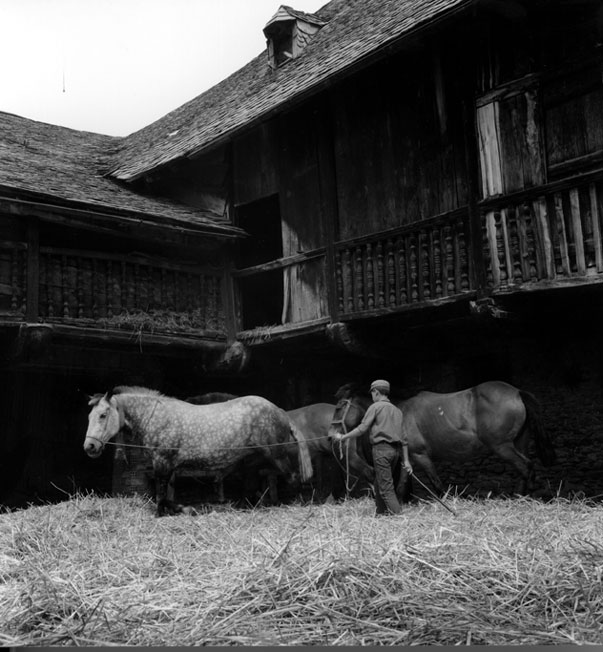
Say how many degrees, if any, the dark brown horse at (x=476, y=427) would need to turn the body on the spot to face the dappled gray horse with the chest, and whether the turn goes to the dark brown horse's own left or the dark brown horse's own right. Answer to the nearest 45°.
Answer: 0° — it already faces it

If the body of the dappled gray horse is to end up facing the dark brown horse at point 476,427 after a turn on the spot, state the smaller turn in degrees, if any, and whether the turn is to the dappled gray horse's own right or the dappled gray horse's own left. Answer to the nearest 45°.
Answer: approximately 180°

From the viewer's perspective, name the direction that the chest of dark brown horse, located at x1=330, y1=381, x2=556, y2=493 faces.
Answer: to the viewer's left

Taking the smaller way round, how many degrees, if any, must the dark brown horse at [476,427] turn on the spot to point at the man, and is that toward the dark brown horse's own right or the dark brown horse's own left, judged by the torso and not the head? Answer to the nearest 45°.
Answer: approximately 45° to the dark brown horse's own left

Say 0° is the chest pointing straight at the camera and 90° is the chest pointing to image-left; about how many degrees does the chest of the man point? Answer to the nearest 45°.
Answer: approximately 135°

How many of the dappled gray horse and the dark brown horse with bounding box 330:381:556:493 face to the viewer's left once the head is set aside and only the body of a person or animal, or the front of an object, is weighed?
2

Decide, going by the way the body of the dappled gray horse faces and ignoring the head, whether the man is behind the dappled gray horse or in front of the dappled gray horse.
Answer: behind

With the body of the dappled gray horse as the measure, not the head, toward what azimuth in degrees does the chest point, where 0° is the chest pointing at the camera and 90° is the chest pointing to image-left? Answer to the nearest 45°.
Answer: approximately 90°

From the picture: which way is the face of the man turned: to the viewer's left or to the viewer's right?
to the viewer's left
